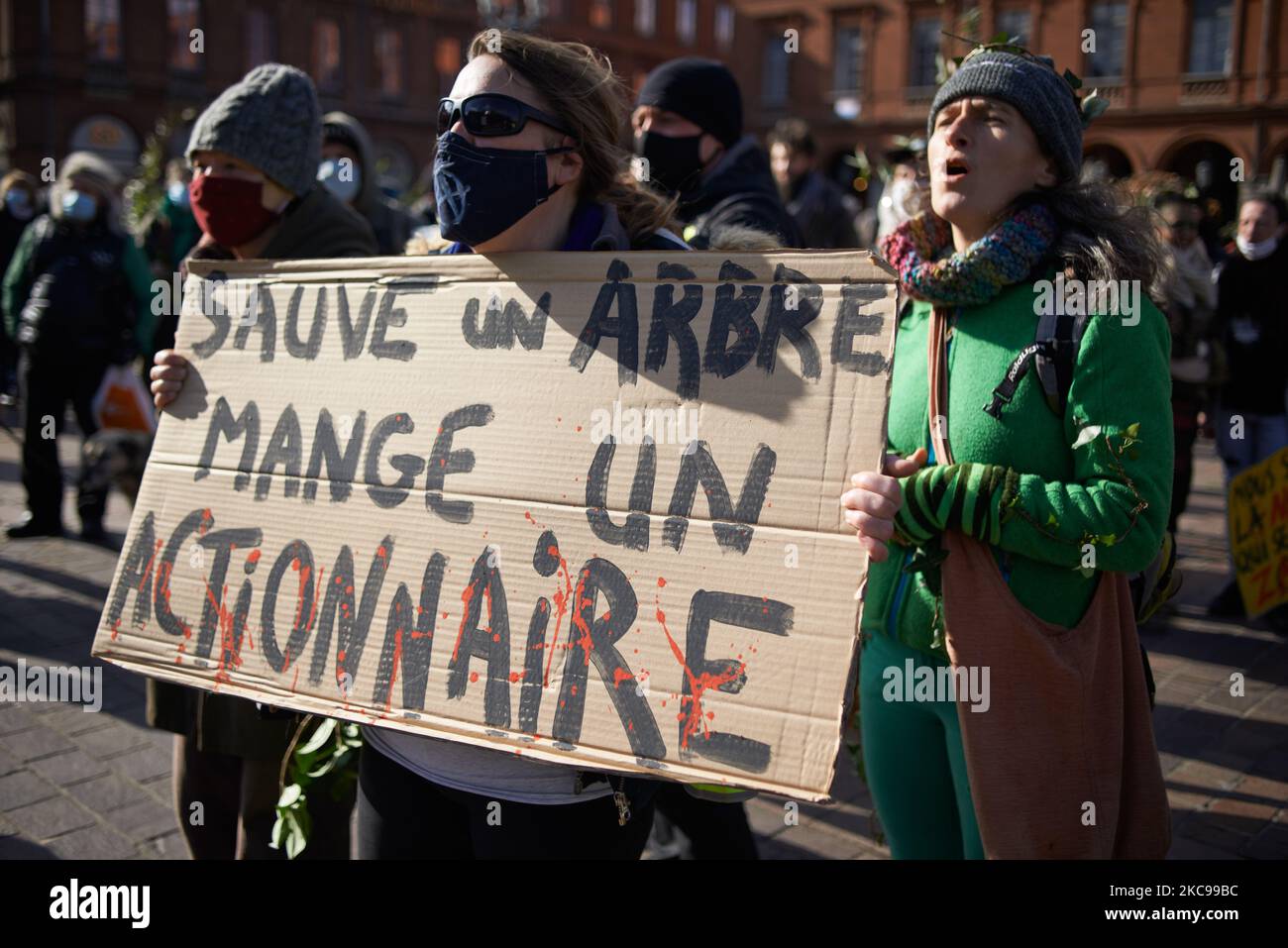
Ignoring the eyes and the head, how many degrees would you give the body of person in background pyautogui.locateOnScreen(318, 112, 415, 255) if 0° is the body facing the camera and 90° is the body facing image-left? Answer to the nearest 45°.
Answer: approximately 45°

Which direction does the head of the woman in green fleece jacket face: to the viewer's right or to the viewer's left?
to the viewer's left

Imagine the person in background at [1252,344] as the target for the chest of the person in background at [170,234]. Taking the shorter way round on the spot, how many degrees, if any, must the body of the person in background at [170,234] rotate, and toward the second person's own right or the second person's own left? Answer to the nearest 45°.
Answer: approximately 45° to the second person's own left

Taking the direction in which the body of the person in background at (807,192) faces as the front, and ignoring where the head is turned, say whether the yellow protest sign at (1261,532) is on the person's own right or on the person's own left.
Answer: on the person's own left

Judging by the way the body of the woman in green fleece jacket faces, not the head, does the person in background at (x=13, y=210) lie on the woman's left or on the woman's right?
on the woman's right

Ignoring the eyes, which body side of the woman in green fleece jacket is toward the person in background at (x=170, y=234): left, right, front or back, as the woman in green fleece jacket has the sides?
right

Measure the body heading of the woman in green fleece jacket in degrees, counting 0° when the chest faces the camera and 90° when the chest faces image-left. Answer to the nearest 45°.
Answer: approximately 45°

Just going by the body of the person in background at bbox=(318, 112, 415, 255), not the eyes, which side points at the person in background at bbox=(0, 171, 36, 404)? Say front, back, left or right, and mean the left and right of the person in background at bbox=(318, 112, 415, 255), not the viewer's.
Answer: right

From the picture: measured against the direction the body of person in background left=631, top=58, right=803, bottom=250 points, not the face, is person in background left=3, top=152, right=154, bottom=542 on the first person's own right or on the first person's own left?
on the first person's own right
